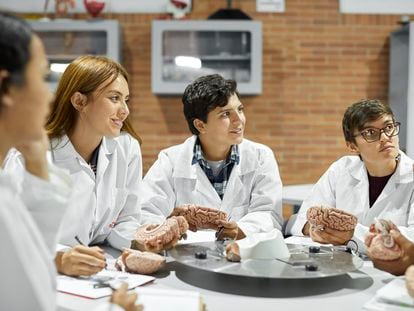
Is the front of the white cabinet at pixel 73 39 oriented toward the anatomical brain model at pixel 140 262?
yes

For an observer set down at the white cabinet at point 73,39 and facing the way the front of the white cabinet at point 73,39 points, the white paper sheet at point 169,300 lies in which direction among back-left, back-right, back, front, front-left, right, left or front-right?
front

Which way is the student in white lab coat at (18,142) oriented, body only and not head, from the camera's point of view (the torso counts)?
to the viewer's right

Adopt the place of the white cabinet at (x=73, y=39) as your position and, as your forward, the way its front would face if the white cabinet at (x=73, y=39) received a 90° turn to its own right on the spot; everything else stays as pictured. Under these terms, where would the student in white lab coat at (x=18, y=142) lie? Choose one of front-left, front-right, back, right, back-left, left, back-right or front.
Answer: left

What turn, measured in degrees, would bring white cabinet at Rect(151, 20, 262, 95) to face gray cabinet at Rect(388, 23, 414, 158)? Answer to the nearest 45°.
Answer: approximately 90° to its left

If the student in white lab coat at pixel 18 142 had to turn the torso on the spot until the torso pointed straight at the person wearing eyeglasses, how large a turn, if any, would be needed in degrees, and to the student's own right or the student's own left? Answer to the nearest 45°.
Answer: approximately 45° to the student's own left

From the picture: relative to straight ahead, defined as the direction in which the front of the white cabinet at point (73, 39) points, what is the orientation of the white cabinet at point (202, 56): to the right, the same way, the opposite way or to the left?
the same way

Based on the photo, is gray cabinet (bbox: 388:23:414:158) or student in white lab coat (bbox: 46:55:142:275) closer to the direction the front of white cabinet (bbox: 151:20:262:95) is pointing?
the student in white lab coat

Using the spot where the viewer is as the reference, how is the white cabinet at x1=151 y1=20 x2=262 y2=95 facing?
facing the viewer

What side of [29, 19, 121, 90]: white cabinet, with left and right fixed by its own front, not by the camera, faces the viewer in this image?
front

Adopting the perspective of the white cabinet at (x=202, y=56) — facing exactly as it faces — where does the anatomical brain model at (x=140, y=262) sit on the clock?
The anatomical brain model is roughly at 12 o'clock from the white cabinet.

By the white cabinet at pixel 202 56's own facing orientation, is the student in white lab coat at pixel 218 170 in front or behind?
in front

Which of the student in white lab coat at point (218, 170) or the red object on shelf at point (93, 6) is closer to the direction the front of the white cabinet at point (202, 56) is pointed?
the student in white lab coat

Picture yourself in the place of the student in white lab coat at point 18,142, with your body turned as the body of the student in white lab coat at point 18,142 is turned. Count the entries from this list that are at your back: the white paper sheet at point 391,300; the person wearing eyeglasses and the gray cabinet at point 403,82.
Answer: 0

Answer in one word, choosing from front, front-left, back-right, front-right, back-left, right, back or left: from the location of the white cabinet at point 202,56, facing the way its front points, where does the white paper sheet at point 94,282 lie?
front

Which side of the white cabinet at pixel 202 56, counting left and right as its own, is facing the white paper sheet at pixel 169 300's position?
front
